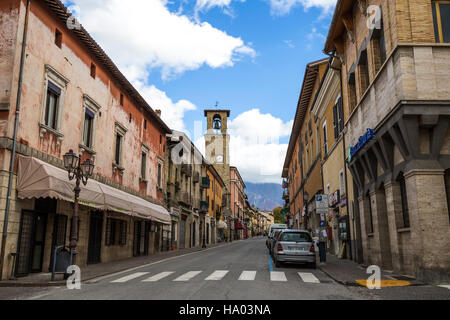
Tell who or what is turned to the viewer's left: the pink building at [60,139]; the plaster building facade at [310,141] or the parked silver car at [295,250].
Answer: the plaster building facade

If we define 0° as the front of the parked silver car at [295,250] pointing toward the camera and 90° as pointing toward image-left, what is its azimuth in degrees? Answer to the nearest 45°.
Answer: approximately 180°

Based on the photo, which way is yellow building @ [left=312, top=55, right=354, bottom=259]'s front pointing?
to the viewer's left

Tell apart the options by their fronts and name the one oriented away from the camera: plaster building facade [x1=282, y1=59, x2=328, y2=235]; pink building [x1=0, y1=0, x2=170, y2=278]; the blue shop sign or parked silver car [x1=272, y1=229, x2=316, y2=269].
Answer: the parked silver car

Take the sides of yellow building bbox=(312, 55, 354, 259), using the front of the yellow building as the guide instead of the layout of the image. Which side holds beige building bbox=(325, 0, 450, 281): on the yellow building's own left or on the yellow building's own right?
on the yellow building's own left

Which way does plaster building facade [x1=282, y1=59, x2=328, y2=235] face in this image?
to the viewer's left

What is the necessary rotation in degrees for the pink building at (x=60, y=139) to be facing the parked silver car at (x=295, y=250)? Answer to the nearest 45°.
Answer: approximately 45° to its left

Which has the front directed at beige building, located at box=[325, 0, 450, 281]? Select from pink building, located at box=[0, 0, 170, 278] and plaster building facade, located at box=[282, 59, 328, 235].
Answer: the pink building

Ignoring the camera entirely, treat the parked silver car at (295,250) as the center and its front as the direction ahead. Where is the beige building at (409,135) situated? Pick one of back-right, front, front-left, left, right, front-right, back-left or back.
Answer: back-right

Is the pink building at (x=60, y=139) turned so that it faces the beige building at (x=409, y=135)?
yes

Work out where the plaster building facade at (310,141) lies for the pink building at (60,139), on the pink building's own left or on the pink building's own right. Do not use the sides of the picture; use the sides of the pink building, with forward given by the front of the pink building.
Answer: on the pink building's own left

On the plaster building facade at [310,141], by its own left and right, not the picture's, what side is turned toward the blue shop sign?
left
